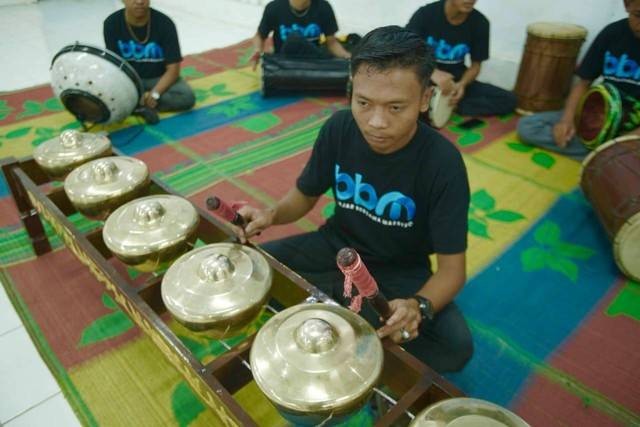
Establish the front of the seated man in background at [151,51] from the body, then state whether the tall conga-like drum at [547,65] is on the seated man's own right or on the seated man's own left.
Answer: on the seated man's own left

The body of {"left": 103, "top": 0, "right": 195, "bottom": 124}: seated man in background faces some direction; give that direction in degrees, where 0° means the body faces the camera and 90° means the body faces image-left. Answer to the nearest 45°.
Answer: approximately 0°

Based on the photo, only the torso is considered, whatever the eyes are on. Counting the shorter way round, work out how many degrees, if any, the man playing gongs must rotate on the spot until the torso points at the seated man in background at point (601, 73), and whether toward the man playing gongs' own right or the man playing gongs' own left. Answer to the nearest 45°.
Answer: approximately 180°

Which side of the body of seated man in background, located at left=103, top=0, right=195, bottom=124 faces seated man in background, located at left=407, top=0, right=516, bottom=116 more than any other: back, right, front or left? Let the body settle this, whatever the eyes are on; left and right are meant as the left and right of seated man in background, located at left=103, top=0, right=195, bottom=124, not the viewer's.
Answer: left

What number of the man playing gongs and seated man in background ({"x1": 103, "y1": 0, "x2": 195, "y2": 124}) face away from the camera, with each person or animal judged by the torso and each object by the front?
0

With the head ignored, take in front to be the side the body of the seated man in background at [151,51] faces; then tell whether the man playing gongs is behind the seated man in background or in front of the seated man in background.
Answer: in front

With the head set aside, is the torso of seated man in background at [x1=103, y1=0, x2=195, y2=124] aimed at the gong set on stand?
yes

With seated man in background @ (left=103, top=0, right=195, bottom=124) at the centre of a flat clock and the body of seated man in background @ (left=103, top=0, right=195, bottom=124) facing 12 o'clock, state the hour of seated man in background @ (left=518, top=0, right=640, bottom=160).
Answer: seated man in background @ (left=518, top=0, right=640, bottom=160) is roughly at 10 o'clock from seated man in background @ (left=103, top=0, right=195, bottom=124).

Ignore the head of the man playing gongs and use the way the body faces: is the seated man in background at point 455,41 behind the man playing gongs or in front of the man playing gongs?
behind
